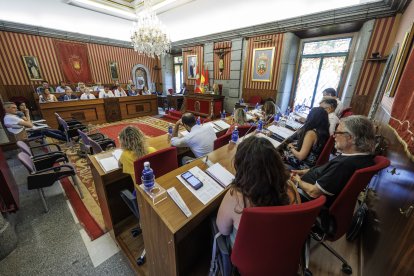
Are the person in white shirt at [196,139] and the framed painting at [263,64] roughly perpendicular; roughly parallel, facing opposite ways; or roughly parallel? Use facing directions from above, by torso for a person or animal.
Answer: roughly perpendicular

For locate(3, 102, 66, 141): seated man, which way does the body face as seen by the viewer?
to the viewer's right

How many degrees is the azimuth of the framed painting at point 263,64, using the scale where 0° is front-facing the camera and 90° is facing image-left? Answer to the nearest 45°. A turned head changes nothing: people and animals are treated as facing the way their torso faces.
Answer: approximately 45°

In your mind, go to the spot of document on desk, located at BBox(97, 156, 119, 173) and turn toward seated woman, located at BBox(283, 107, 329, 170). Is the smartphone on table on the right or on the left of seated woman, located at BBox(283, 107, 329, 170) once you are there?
right

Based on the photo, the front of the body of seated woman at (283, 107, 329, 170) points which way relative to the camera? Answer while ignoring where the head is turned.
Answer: to the viewer's left

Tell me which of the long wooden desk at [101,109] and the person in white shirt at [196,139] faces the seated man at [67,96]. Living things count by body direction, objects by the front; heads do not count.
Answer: the person in white shirt

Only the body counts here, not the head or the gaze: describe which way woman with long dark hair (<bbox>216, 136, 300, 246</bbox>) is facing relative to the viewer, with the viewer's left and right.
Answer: facing away from the viewer

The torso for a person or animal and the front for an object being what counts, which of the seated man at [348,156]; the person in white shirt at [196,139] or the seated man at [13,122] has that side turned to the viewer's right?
the seated man at [13,122]

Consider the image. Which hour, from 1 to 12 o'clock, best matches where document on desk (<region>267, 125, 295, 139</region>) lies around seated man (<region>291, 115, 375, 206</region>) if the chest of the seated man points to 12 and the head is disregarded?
The document on desk is roughly at 2 o'clock from the seated man.

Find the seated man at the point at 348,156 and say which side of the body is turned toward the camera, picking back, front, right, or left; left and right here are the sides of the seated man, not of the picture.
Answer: left

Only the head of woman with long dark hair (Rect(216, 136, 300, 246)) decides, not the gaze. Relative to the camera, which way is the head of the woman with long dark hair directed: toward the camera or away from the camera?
away from the camera
